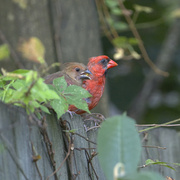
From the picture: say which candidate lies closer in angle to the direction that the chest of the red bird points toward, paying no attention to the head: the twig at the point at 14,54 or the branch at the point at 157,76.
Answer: the branch

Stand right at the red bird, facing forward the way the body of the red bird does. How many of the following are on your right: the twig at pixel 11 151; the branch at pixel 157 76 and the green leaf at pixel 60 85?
2

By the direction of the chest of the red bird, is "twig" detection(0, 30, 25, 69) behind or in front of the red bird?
behind

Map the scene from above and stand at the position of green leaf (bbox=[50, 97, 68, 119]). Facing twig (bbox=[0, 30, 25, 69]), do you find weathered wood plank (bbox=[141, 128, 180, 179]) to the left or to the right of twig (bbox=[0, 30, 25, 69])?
right

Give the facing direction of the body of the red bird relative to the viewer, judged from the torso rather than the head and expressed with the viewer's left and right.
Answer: facing to the right of the viewer

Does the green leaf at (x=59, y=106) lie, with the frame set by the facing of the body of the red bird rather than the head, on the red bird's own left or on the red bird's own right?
on the red bird's own right

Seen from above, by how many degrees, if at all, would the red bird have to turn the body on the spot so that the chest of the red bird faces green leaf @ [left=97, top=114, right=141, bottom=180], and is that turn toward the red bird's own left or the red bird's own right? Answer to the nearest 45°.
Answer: approximately 90° to the red bird's own right

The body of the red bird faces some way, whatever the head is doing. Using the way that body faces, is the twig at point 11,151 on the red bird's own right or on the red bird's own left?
on the red bird's own right
